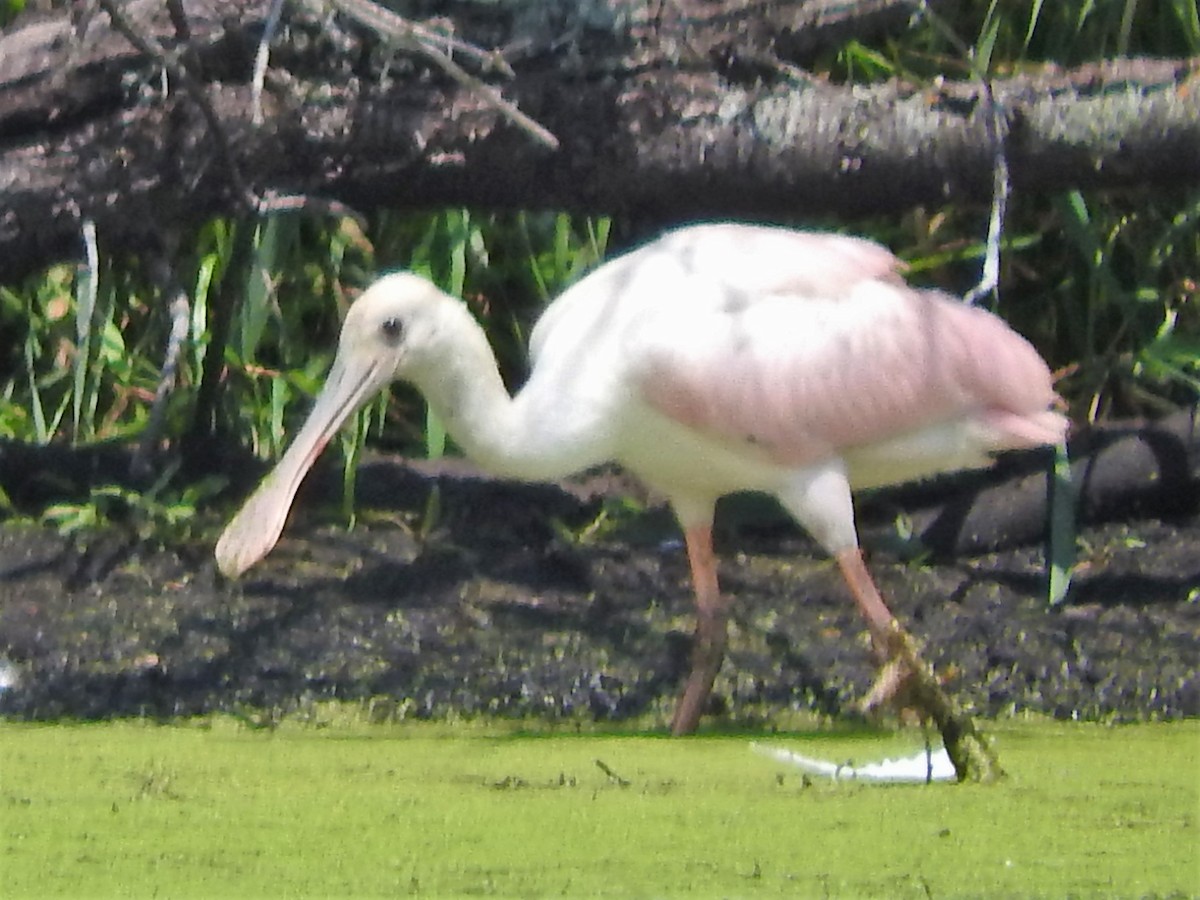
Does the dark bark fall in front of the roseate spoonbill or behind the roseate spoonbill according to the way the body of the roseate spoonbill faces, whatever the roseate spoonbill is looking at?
behind

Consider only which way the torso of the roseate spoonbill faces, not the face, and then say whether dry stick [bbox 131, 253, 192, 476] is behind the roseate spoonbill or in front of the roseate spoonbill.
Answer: in front

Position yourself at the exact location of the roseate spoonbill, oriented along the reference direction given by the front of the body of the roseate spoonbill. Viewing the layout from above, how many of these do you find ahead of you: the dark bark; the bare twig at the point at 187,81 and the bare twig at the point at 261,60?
2

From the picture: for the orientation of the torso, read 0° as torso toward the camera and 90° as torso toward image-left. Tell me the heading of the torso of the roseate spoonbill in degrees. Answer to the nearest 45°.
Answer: approximately 90°

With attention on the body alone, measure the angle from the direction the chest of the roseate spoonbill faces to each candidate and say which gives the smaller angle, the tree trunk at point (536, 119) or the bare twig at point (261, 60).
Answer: the bare twig

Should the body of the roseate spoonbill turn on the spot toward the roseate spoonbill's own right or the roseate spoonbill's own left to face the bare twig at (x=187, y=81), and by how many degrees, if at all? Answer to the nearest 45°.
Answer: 0° — it already faces it

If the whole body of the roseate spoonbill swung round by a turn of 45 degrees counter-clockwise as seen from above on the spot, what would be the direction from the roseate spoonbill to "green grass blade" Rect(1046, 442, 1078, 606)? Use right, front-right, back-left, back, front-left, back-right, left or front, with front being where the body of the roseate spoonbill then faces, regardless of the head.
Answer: back
